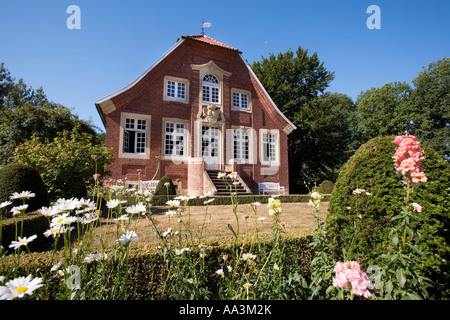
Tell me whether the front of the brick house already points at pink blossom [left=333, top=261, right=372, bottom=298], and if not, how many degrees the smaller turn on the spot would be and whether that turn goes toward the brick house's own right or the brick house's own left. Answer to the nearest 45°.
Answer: approximately 45° to the brick house's own right

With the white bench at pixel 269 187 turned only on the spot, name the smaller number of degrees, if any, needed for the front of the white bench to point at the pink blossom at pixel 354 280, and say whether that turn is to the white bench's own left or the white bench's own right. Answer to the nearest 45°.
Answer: approximately 45° to the white bench's own right

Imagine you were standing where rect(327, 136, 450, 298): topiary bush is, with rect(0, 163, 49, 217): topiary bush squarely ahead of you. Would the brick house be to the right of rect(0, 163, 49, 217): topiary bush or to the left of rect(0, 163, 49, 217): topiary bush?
right

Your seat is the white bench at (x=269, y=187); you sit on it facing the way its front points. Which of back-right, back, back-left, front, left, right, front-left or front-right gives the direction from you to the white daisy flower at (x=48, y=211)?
front-right

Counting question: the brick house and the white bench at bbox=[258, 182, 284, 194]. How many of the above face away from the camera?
0

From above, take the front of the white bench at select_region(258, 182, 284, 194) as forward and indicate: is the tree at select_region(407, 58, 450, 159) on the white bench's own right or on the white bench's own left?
on the white bench's own left

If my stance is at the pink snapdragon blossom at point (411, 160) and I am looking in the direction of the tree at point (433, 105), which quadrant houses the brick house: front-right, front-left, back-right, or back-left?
front-left

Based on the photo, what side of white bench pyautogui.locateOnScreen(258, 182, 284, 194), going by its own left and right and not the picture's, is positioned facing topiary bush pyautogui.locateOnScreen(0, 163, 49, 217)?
right

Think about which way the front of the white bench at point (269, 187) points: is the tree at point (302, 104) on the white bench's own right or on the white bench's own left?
on the white bench's own left

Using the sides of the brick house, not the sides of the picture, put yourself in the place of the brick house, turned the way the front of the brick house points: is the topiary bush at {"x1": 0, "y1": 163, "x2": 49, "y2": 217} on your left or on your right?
on your right

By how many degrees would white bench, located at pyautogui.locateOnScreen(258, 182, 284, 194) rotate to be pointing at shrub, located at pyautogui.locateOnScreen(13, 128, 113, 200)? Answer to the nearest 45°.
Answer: approximately 90° to its right

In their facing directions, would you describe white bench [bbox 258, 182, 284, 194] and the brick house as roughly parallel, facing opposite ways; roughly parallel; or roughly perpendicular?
roughly parallel

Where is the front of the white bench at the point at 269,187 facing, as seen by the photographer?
facing the viewer and to the right of the viewer
